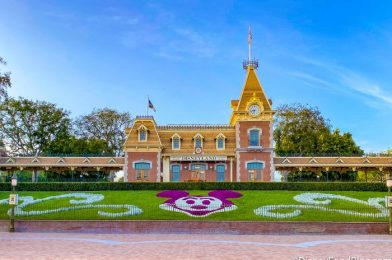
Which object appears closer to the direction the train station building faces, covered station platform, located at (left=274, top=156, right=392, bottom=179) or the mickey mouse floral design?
the mickey mouse floral design

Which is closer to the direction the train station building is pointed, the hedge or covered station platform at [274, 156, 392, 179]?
the hedge

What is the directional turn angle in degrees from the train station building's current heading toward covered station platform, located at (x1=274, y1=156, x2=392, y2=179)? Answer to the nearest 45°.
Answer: approximately 90° to its left

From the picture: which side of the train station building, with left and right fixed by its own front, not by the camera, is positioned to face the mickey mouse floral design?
front

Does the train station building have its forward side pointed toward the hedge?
yes

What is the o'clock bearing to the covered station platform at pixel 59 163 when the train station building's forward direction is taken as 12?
The covered station platform is roughly at 3 o'clock from the train station building.

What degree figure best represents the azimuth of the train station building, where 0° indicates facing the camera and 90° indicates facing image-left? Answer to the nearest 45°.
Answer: approximately 0°
